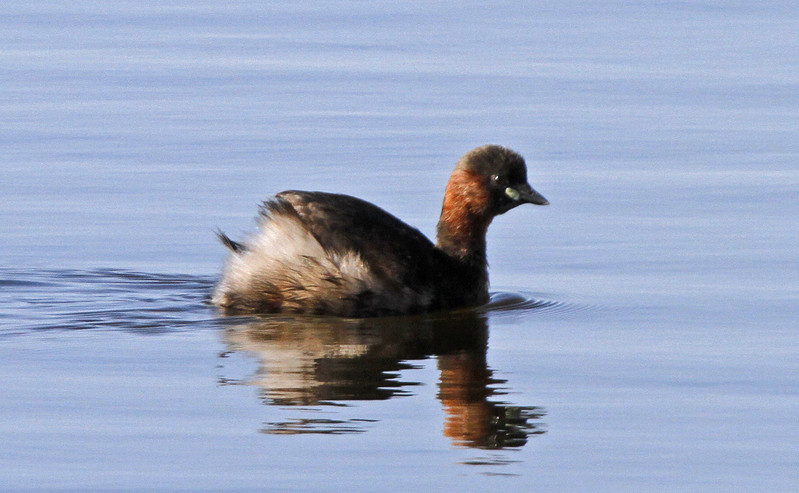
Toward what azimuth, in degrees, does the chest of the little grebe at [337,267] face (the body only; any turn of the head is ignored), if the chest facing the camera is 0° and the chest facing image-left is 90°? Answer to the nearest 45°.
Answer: approximately 270°
